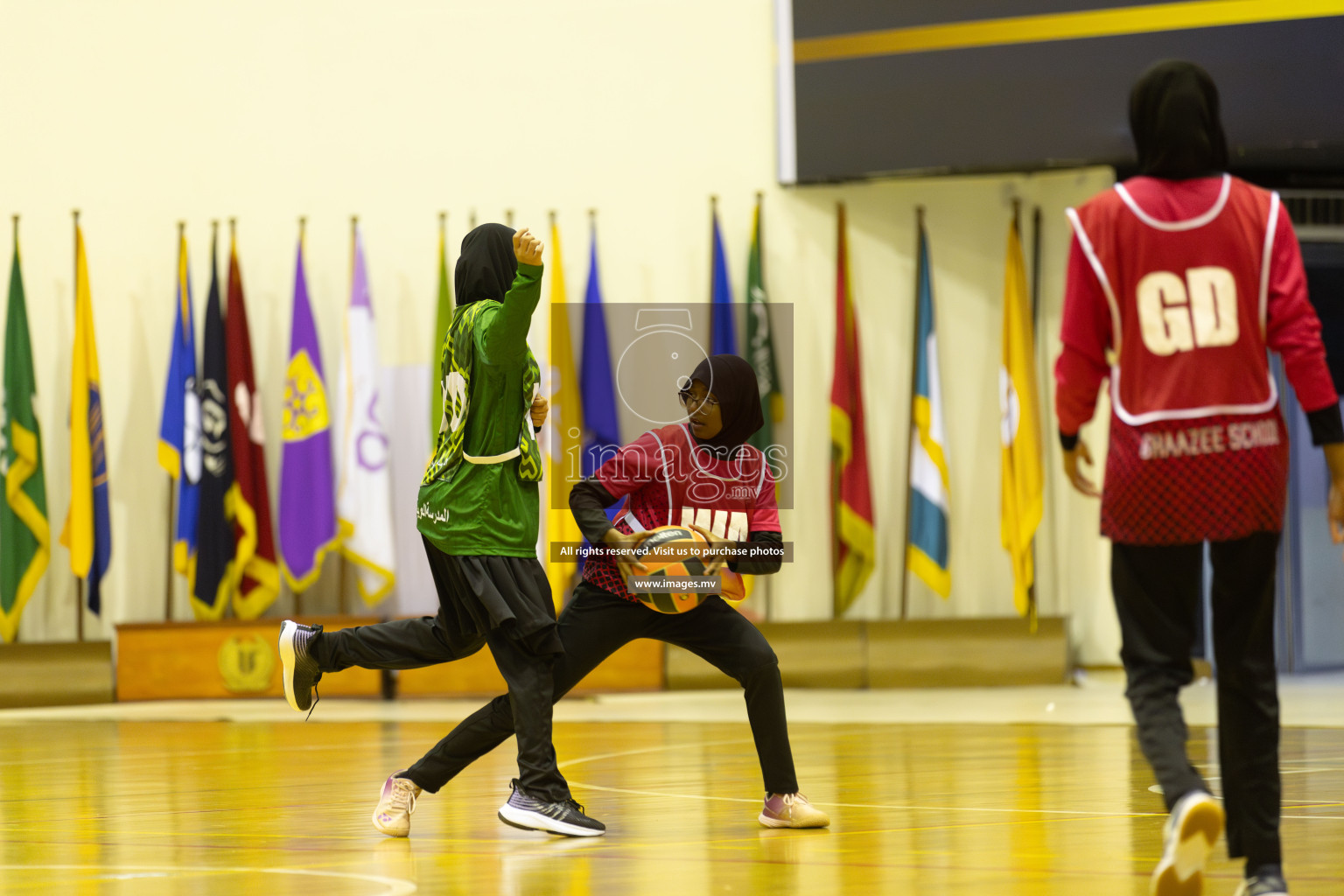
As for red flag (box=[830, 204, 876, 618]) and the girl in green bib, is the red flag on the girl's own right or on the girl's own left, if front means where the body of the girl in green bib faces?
on the girl's own left

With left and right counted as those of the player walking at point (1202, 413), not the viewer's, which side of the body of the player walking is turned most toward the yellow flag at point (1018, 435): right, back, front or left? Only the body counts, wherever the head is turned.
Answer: front

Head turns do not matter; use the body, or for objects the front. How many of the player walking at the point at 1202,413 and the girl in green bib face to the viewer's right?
1

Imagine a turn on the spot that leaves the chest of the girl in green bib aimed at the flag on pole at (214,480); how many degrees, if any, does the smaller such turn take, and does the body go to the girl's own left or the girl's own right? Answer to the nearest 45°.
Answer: approximately 90° to the girl's own left

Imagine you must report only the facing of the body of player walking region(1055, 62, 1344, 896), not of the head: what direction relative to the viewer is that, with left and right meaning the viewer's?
facing away from the viewer

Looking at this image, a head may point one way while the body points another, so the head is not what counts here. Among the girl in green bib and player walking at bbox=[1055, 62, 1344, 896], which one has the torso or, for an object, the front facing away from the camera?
the player walking

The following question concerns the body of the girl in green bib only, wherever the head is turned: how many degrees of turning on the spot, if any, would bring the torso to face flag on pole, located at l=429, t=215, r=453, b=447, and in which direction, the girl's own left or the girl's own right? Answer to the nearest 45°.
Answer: approximately 90° to the girl's own left

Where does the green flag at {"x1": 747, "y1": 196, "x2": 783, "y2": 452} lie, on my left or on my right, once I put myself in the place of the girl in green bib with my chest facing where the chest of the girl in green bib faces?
on my left

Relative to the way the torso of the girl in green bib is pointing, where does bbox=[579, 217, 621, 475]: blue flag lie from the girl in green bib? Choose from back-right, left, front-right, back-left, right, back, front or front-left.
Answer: left

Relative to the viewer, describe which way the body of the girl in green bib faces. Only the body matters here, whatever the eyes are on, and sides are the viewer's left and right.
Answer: facing to the right of the viewer
